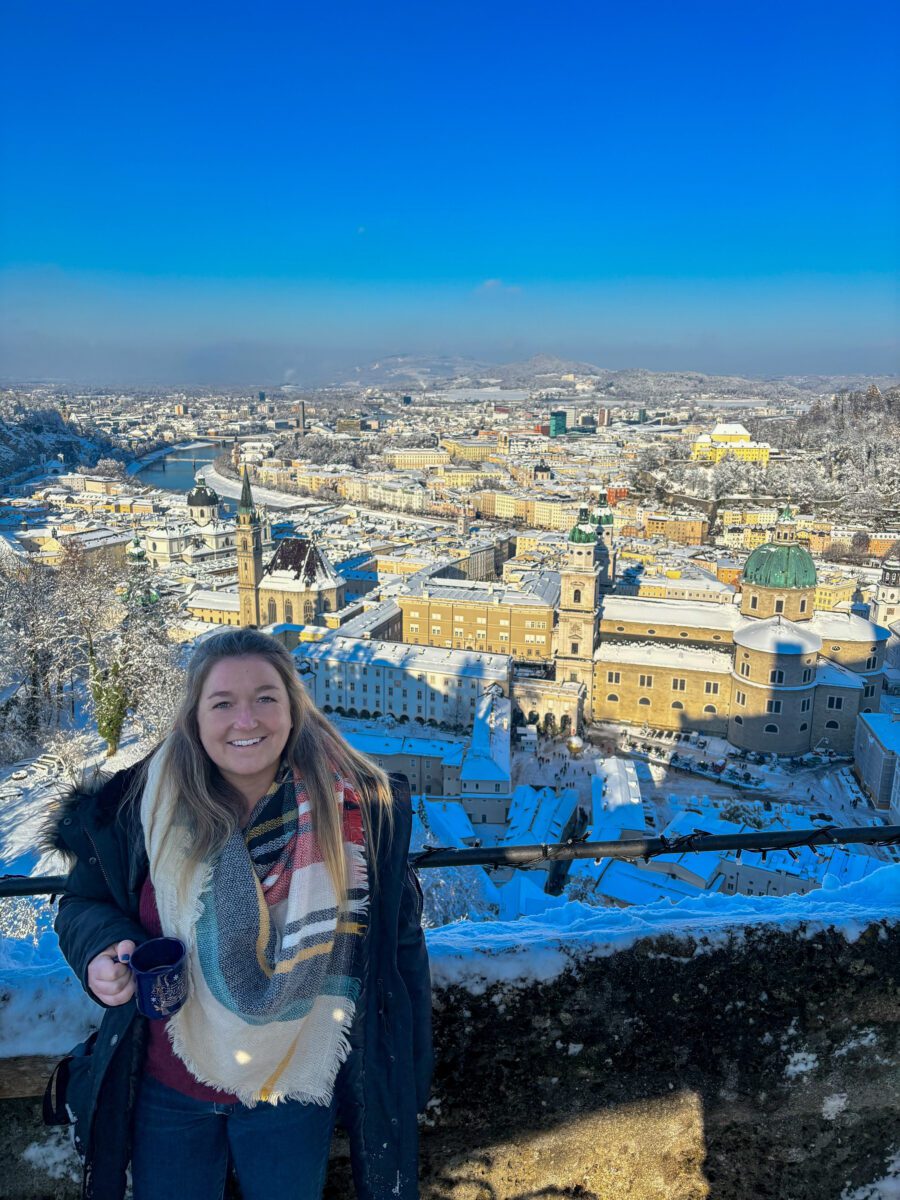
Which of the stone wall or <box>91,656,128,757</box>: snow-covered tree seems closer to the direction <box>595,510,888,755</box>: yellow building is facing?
the snow-covered tree

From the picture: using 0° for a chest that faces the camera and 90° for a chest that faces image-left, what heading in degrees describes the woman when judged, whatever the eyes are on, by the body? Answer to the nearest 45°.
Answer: approximately 0°

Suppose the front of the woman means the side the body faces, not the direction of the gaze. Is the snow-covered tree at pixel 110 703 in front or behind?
behind

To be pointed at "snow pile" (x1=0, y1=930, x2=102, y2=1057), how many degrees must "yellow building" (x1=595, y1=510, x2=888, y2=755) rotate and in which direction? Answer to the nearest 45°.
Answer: approximately 90° to its left

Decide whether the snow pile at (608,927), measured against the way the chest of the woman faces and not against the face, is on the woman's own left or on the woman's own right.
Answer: on the woman's own left

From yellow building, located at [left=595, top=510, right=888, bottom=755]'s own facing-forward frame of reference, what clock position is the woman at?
The woman is roughly at 9 o'clock from the yellow building.

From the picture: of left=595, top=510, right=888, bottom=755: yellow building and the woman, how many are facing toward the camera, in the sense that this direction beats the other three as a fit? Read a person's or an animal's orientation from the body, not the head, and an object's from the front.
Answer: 1

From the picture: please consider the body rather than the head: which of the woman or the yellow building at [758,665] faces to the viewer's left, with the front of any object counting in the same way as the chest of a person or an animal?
the yellow building

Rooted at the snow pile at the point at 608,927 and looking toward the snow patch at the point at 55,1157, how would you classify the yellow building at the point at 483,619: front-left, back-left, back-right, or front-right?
back-right

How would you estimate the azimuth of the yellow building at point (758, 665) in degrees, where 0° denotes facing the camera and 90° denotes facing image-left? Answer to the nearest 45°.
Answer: approximately 90°

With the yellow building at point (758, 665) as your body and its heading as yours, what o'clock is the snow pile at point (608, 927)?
The snow pile is roughly at 9 o'clock from the yellow building.

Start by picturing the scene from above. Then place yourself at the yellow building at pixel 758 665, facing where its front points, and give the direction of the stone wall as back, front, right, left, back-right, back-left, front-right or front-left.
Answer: left

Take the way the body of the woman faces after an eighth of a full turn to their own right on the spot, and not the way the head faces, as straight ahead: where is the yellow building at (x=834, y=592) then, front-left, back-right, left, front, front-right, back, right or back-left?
back
